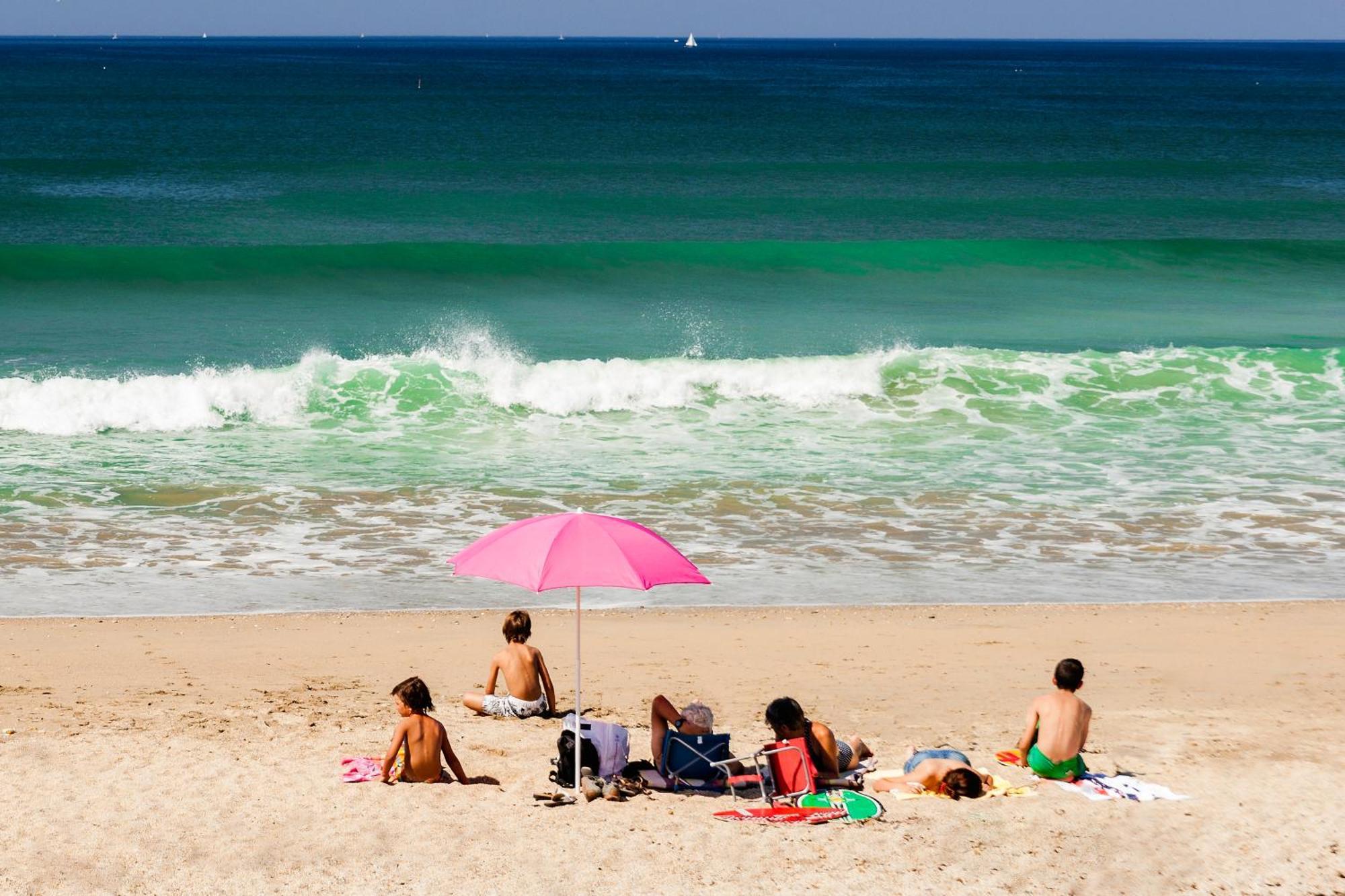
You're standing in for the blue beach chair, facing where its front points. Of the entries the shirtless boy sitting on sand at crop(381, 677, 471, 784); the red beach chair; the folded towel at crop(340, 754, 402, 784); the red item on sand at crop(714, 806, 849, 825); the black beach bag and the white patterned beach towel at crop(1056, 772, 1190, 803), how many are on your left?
3

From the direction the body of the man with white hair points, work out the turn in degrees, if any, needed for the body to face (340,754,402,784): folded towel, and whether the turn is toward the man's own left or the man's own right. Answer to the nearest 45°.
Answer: approximately 90° to the man's own left

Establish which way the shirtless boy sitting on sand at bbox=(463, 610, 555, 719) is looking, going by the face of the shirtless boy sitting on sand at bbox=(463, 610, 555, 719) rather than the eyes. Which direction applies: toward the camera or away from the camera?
away from the camera

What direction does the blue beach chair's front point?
away from the camera

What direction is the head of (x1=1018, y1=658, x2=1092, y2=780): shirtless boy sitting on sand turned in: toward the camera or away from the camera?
away from the camera

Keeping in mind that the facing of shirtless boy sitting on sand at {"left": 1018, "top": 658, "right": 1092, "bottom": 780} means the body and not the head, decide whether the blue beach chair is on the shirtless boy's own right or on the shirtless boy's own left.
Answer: on the shirtless boy's own left

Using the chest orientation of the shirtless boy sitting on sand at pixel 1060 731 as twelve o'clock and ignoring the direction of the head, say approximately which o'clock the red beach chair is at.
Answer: The red beach chair is roughly at 8 o'clock from the shirtless boy sitting on sand.

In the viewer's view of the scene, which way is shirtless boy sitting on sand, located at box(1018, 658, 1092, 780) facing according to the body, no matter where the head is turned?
away from the camera

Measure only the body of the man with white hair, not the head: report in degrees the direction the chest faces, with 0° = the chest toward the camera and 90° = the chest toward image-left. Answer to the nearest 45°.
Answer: approximately 180°

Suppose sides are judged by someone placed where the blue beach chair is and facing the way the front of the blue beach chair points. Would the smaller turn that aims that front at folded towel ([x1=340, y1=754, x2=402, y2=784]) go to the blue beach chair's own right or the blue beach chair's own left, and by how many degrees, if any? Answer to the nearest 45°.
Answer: approximately 90° to the blue beach chair's own left

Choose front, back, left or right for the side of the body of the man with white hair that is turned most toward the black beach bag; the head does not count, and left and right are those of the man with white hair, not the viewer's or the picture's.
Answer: left

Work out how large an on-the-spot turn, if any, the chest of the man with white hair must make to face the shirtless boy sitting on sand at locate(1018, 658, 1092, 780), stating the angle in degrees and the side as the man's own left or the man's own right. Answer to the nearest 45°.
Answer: approximately 90° to the man's own right
